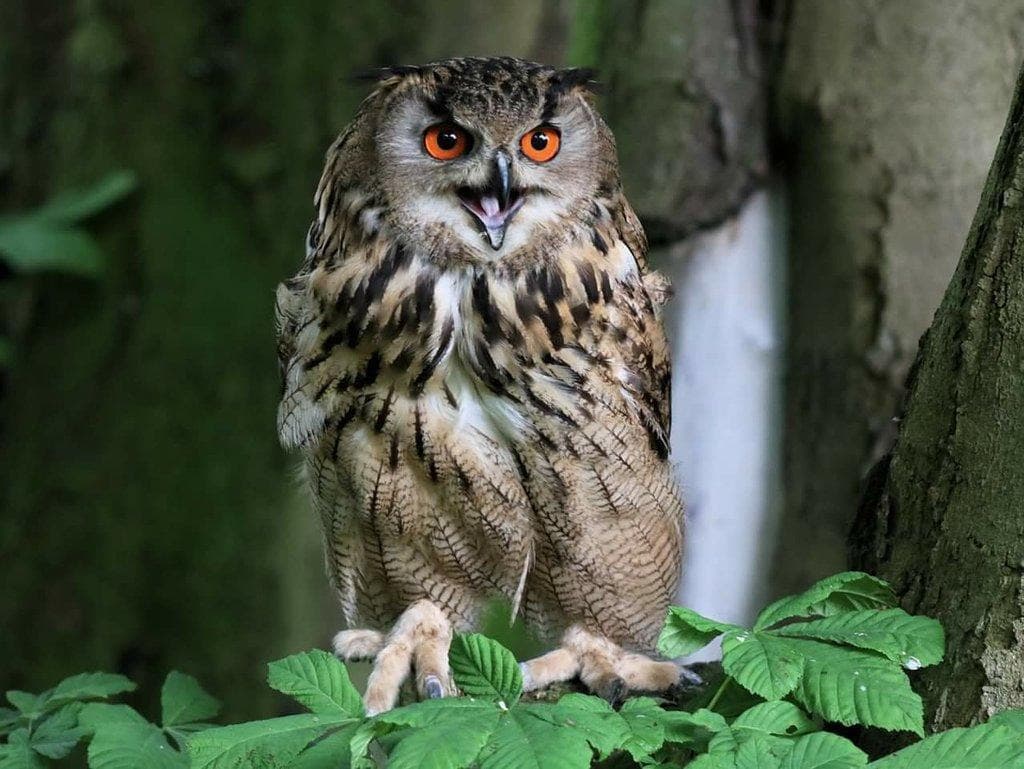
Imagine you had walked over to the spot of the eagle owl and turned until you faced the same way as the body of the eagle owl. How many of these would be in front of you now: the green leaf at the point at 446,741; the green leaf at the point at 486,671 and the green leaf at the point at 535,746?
3

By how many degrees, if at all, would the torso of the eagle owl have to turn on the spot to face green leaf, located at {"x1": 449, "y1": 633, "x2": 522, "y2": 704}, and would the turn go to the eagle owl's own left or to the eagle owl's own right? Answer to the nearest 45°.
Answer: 0° — it already faces it

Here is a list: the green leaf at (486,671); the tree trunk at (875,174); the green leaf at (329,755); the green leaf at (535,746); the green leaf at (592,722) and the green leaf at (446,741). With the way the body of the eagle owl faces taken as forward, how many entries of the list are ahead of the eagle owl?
5

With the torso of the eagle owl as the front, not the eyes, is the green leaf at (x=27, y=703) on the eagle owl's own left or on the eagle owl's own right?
on the eagle owl's own right

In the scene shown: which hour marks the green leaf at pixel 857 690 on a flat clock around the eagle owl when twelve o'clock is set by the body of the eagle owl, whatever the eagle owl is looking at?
The green leaf is roughly at 9 o'clock from the eagle owl.

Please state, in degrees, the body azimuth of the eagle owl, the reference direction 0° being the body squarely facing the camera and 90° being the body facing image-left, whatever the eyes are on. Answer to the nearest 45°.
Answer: approximately 0°
